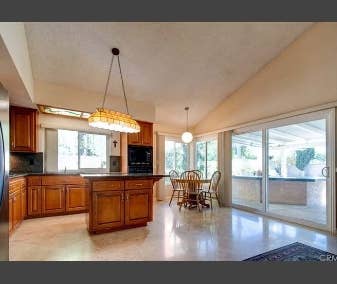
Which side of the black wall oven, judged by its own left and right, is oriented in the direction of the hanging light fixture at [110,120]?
front

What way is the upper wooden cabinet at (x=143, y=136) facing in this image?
toward the camera

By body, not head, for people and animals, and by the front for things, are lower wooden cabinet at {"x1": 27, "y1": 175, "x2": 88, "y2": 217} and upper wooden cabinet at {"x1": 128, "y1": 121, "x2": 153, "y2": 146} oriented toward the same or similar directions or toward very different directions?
same or similar directions

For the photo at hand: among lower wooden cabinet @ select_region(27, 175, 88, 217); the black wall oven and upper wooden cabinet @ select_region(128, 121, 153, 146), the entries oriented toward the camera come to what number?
3

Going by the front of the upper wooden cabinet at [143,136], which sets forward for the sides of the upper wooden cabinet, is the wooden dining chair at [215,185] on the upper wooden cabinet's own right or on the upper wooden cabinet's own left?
on the upper wooden cabinet's own left

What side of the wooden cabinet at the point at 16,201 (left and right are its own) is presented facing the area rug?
front

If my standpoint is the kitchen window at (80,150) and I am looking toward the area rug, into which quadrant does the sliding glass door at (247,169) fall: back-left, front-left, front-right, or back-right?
front-left

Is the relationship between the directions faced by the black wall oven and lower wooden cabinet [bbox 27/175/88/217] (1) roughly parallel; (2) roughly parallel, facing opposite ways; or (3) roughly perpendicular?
roughly parallel

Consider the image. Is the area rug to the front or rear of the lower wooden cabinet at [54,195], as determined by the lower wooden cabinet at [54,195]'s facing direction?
to the front

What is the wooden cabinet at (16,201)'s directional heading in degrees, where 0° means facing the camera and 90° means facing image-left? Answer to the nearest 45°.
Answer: approximately 315°

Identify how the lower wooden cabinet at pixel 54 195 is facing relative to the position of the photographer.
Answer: facing the viewer

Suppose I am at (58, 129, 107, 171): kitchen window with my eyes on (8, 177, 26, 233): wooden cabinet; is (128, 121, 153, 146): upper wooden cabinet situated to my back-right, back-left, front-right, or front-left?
back-left
